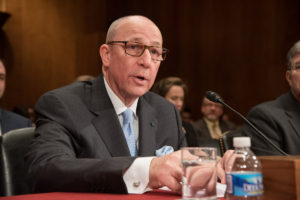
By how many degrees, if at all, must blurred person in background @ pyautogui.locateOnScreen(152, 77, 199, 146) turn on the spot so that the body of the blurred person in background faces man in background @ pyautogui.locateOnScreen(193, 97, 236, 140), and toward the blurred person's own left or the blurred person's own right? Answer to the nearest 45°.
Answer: approximately 135° to the blurred person's own left

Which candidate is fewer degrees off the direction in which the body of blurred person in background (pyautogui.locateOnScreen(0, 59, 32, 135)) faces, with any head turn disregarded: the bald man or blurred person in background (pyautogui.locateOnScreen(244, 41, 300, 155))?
the bald man

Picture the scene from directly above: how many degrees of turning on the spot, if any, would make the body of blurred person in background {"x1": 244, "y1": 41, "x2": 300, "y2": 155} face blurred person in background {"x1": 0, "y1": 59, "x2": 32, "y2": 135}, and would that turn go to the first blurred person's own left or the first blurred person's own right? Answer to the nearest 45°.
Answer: approximately 135° to the first blurred person's own right

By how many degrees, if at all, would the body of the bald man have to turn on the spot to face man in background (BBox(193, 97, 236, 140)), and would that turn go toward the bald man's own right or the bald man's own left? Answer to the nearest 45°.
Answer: approximately 135° to the bald man's own left

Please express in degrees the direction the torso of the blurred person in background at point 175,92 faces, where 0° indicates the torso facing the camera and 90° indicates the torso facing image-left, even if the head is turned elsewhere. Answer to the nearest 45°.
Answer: approximately 315°

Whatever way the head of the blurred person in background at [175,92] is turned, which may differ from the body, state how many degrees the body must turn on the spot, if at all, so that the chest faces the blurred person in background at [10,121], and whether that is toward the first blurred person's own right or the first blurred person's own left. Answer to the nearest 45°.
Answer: approximately 90° to the first blurred person's own right

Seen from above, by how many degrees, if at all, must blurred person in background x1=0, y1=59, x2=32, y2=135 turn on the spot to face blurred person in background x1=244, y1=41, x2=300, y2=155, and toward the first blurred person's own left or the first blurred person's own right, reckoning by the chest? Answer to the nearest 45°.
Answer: approximately 45° to the first blurred person's own left
